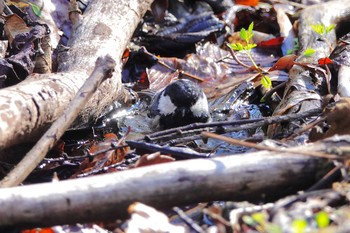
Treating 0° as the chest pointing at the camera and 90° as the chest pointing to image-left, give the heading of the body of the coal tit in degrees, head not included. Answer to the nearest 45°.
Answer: approximately 0°

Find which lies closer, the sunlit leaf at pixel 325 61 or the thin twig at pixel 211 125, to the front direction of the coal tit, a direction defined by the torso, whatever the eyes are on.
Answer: the thin twig

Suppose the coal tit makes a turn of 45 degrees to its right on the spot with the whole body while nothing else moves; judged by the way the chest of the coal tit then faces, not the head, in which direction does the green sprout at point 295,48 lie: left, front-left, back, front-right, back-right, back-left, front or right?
back

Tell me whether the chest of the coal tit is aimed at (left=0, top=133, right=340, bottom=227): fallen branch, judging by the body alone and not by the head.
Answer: yes

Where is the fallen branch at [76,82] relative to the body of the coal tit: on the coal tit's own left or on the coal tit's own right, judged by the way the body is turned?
on the coal tit's own right

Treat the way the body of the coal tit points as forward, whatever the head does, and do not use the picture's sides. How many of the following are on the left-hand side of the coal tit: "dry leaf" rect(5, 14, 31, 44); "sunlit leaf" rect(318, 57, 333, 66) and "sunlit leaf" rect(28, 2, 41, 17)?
1

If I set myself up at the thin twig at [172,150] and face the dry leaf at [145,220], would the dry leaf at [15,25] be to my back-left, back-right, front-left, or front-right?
back-right

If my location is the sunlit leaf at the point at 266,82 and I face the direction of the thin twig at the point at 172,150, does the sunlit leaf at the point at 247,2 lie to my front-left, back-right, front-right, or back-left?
back-right
